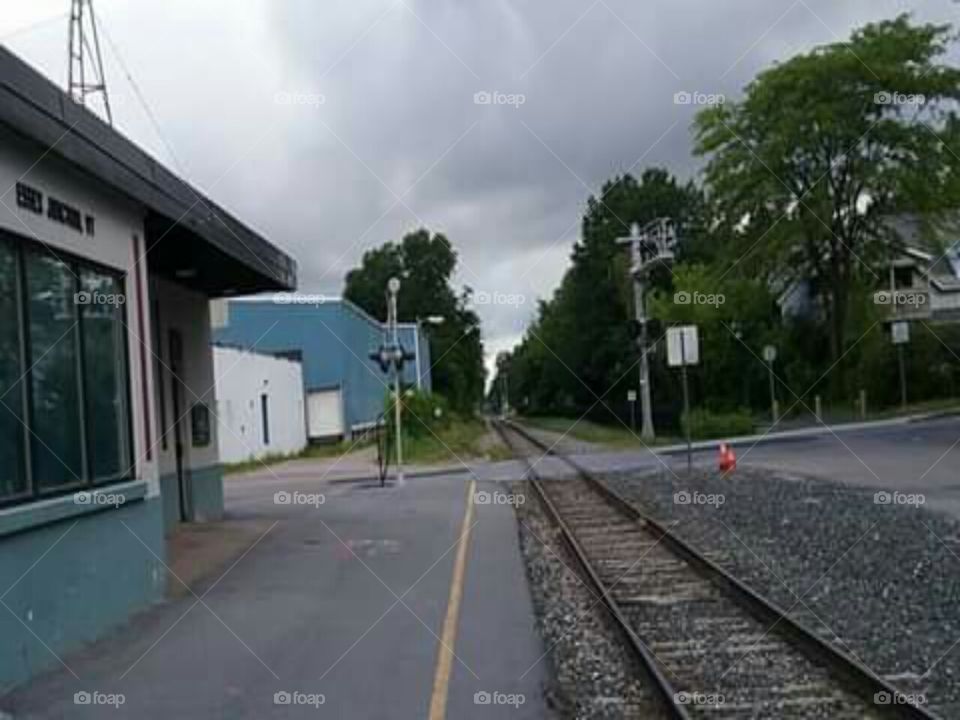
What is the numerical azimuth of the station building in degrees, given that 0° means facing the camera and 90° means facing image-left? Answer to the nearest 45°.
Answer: approximately 315°

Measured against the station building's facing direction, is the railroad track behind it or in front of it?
in front
